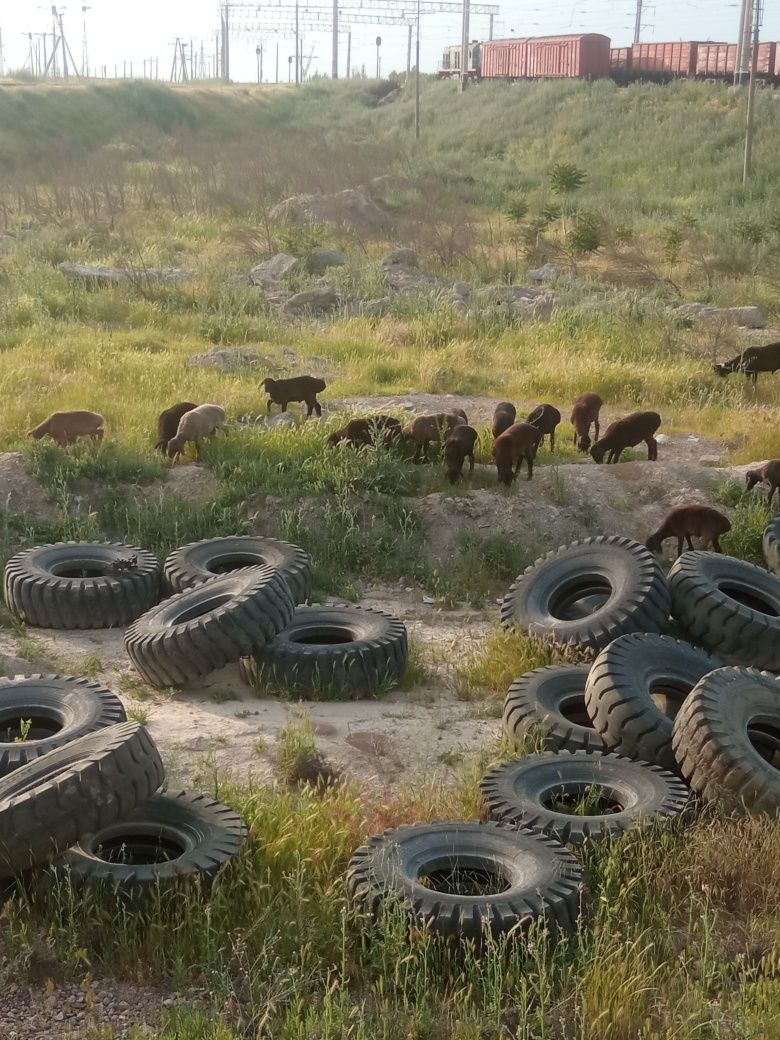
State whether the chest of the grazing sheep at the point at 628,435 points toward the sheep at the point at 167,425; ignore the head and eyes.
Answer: yes

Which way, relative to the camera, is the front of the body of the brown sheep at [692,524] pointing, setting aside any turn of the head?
to the viewer's left

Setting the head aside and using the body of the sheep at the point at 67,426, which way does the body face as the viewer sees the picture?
to the viewer's left

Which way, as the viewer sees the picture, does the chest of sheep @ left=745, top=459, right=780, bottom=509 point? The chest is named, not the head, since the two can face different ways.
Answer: to the viewer's left

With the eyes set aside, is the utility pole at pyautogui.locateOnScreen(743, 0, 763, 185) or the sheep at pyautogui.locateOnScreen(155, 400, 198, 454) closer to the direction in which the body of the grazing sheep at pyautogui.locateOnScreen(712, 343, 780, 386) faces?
the sheep

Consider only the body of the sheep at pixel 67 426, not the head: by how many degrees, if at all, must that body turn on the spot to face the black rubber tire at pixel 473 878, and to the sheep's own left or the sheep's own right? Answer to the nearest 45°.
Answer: approximately 90° to the sheep's own left

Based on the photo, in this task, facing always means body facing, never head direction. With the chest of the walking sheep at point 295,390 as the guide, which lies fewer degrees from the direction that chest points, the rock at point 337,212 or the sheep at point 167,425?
the sheep

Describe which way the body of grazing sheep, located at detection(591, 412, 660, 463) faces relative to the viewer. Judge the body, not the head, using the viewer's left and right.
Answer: facing to the left of the viewer

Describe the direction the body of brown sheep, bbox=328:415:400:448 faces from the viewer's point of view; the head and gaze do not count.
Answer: to the viewer's left

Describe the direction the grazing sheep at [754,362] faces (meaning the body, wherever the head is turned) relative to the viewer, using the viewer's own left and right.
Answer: facing to the left of the viewer
